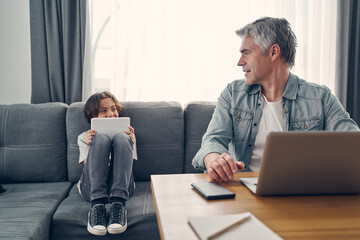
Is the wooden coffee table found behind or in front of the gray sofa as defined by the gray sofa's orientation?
in front

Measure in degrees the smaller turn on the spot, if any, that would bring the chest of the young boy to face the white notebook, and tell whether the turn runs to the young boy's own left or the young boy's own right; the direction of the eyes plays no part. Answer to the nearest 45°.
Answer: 0° — they already face it

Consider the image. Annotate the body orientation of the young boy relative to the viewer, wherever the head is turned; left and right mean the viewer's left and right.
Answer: facing the viewer

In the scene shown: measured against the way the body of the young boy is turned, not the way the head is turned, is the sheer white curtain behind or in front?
behind

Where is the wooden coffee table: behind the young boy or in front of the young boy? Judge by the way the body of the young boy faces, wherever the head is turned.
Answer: in front

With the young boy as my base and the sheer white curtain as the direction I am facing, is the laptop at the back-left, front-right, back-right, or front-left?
back-right

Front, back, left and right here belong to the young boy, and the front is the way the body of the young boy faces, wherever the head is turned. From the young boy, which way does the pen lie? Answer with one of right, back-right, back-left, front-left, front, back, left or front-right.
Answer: front

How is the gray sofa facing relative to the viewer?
toward the camera

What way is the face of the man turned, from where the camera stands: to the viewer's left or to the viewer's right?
to the viewer's left

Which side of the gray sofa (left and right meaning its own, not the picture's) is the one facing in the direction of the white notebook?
front
